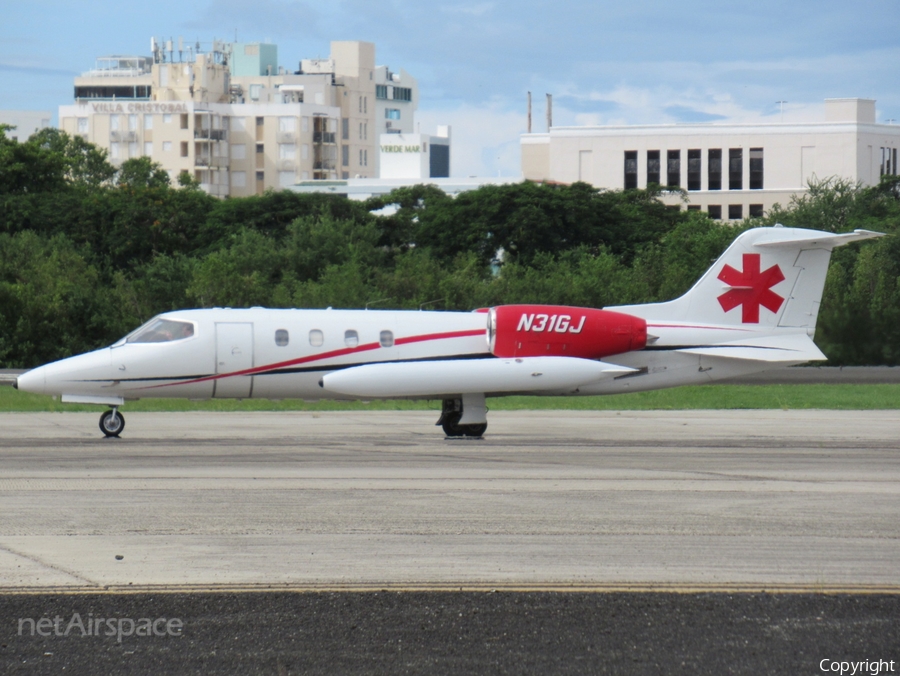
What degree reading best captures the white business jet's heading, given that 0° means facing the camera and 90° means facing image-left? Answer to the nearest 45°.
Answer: approximately 90°
